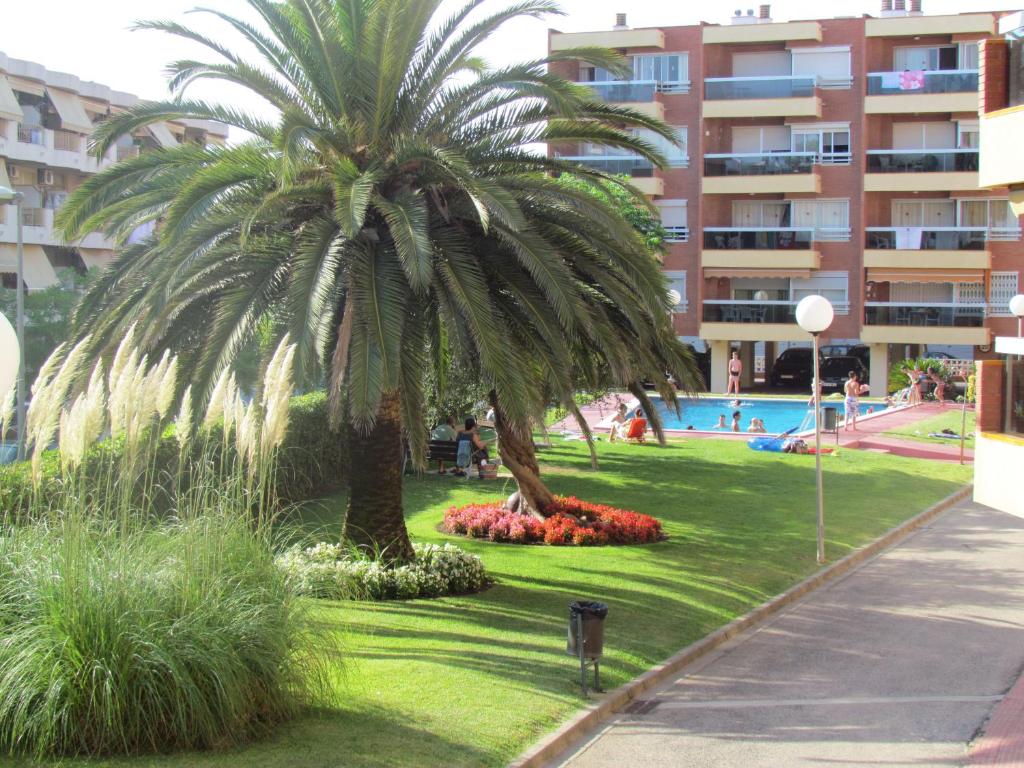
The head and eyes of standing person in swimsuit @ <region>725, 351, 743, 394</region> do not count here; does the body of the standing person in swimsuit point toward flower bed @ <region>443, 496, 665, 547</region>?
yes

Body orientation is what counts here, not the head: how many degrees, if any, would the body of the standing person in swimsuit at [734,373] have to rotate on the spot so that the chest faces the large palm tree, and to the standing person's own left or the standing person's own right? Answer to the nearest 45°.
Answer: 0° — they already face it

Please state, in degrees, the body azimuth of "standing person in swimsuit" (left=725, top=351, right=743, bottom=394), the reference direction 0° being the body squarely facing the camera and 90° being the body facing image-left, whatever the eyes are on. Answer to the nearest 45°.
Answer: approximately 0°

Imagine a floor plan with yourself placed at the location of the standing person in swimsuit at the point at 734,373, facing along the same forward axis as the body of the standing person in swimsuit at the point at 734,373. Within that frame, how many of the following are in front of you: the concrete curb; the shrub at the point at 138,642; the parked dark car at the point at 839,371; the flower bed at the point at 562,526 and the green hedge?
4

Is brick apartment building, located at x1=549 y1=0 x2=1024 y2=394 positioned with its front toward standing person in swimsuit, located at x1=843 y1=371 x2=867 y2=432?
yes

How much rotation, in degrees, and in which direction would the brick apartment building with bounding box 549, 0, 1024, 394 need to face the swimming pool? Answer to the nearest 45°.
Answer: approximately 45° to its right

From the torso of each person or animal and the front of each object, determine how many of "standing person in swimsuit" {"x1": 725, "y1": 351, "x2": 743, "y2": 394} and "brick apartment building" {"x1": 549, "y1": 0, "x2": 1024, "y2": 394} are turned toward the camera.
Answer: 2

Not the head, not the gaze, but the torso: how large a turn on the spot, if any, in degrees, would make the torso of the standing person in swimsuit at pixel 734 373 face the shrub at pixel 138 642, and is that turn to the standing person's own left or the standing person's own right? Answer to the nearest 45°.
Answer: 0° — they already face it
